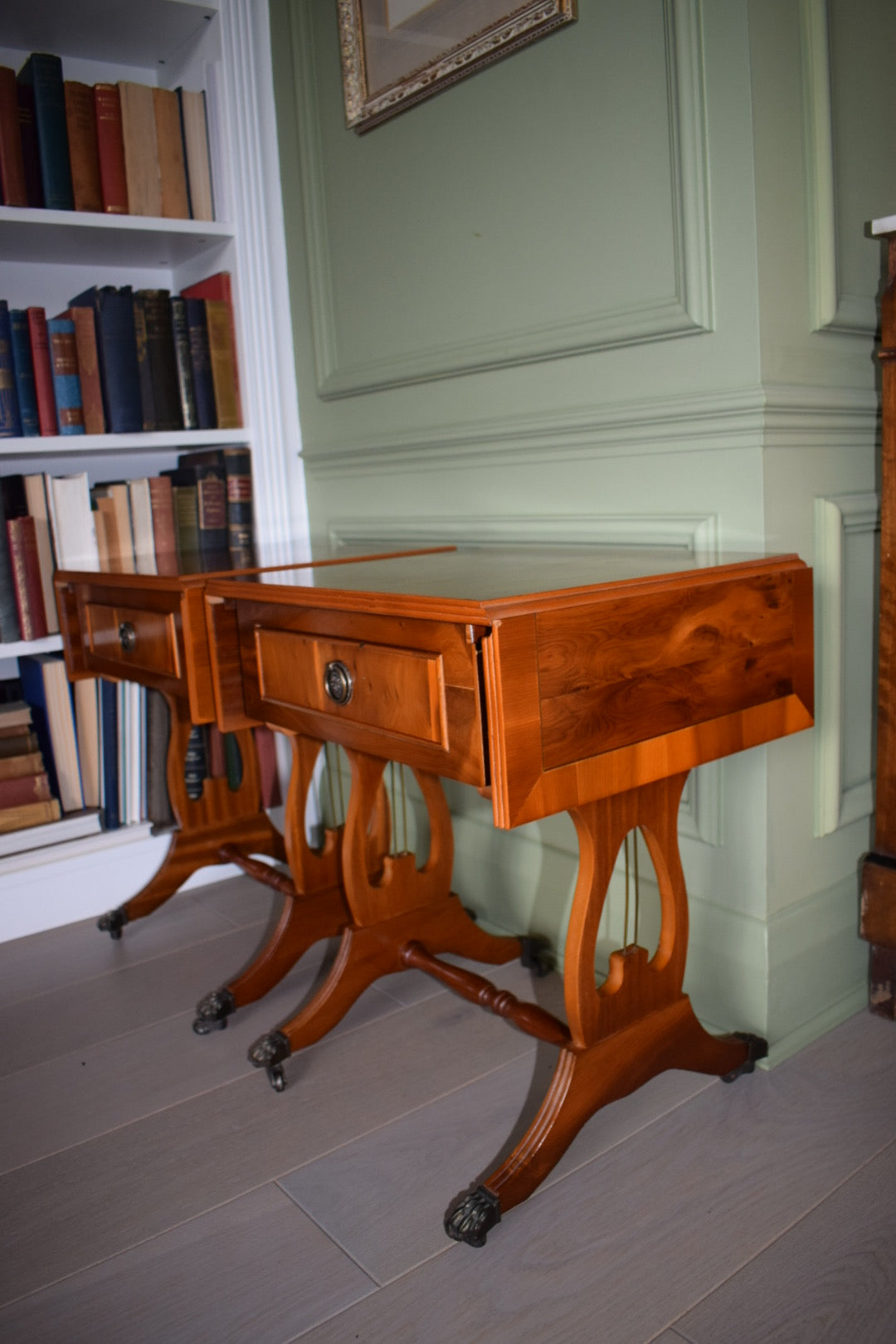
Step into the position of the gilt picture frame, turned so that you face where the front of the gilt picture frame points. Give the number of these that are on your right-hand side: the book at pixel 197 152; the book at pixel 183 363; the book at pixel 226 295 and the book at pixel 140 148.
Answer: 4

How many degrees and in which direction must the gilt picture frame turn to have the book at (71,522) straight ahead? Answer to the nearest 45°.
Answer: approximately 45° to its right

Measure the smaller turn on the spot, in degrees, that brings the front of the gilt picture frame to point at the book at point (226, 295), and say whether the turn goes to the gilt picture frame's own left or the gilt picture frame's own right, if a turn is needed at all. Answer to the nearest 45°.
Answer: approximately 90° to the gilt picture frame's own right

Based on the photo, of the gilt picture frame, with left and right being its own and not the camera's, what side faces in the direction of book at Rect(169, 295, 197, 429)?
right

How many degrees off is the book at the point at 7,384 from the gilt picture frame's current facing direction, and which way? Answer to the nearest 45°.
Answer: approximately 45° to its right

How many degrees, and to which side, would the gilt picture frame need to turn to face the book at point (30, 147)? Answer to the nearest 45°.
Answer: approximately 45° to its right

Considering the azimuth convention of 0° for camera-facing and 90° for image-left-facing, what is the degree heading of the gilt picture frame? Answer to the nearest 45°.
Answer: approximately 45°

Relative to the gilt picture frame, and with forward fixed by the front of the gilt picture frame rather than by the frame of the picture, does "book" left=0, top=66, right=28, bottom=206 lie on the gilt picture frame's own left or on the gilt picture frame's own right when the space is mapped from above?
on the gilt picture frame's own right

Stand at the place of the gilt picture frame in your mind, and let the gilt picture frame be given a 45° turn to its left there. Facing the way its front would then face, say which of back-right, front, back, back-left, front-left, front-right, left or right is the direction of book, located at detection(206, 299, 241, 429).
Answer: back-right

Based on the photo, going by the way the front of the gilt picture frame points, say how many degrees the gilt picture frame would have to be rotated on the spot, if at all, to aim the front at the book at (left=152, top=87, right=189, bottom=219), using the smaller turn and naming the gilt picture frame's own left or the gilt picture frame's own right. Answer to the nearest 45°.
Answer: approximately 90° to the gilt picture frame's own right

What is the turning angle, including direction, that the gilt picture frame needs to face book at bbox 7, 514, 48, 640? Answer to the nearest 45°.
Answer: approximately 45° to its right

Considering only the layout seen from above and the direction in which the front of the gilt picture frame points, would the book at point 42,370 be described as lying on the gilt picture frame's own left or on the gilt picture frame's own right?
on the gilt picture frame's own right

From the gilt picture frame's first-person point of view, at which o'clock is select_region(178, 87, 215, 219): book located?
The book is roughly at 3 o'clock from the gilt picture frame.

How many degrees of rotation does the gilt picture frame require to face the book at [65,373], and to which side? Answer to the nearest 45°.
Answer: approximately 45° to its right
